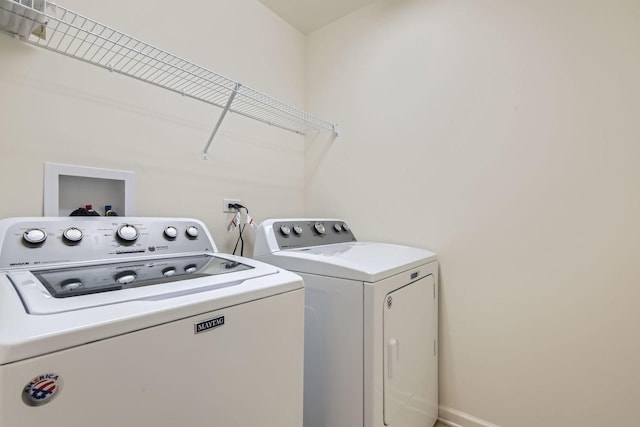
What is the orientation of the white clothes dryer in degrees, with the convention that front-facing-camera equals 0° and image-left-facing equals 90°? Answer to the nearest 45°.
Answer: approximately 315°

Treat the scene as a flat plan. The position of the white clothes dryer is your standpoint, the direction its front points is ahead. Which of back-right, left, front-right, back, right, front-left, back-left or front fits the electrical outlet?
back

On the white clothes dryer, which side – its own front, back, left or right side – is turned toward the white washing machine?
right
